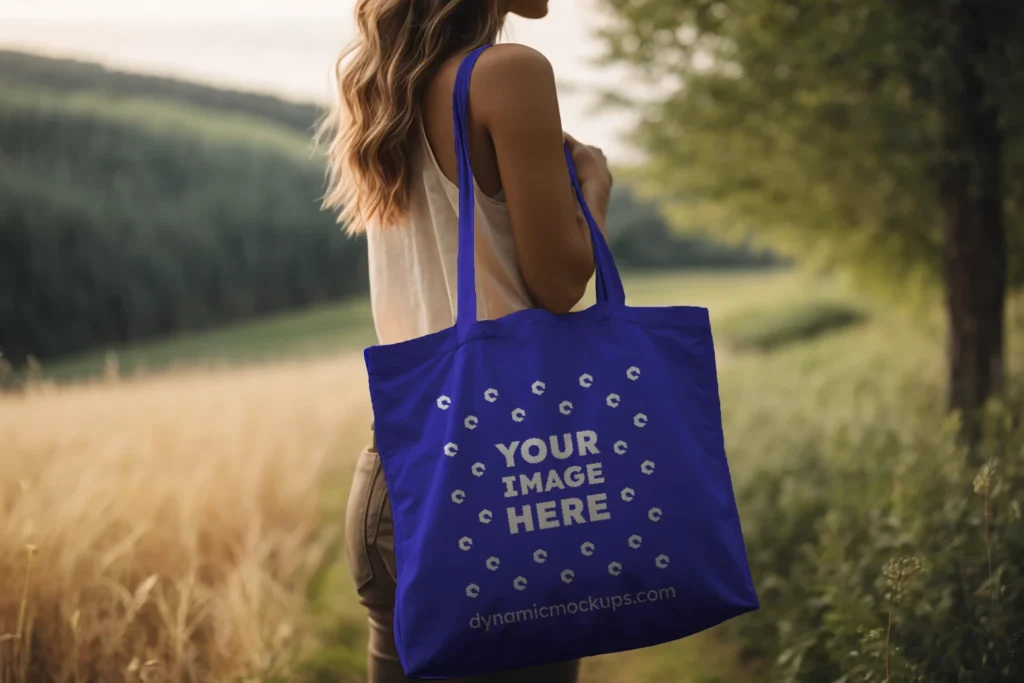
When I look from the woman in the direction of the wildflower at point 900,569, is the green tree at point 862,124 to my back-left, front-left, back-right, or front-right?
front-left

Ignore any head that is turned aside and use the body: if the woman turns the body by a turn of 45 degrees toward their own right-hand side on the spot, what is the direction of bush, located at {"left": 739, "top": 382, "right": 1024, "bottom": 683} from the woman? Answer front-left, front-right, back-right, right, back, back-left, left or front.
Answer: front-left

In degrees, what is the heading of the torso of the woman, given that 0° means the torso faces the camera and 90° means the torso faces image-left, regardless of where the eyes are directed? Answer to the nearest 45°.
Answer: approximately 225°

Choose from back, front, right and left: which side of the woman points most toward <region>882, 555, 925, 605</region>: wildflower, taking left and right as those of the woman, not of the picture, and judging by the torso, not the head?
front

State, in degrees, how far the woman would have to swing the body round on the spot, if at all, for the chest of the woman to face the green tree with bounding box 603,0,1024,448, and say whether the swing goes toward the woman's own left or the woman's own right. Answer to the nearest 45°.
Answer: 0° — they already face it

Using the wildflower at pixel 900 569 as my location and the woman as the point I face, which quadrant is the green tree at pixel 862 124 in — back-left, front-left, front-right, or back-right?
back-right

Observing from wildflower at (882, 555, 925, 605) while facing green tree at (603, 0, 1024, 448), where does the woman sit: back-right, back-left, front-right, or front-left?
back-left
